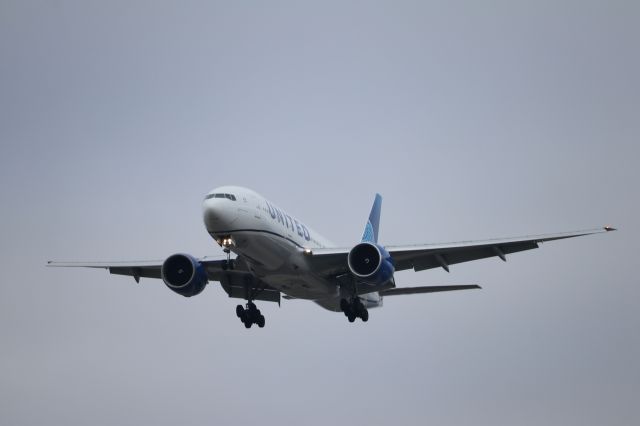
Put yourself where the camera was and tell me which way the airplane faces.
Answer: facing the viewer and to the left of the viewer
